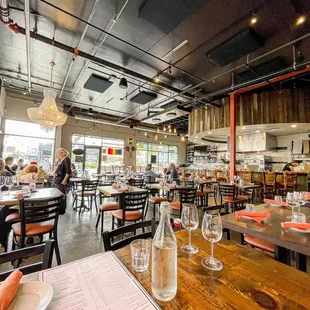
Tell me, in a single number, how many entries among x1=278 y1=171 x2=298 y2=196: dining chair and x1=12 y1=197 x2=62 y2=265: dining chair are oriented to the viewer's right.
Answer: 0

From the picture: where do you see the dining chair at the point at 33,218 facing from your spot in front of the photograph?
facing away from the viewer and to the left of the viewer

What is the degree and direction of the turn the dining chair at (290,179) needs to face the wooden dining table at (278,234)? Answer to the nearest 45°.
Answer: approximately 180°

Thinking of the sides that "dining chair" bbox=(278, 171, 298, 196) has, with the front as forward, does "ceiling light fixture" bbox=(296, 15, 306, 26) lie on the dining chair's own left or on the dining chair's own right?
on the dining chair's own left

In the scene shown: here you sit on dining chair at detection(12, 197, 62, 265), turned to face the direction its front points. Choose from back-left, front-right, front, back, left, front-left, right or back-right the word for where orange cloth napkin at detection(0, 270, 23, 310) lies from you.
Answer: back-left

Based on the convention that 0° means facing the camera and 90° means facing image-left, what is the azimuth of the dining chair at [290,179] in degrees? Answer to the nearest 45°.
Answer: approximately 180°

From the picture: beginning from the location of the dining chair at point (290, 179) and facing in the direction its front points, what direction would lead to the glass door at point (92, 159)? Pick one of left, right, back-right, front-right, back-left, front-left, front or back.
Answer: left

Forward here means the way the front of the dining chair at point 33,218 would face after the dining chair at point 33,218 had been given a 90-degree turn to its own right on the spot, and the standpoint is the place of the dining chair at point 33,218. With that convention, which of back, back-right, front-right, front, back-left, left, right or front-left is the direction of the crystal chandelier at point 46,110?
front-left
